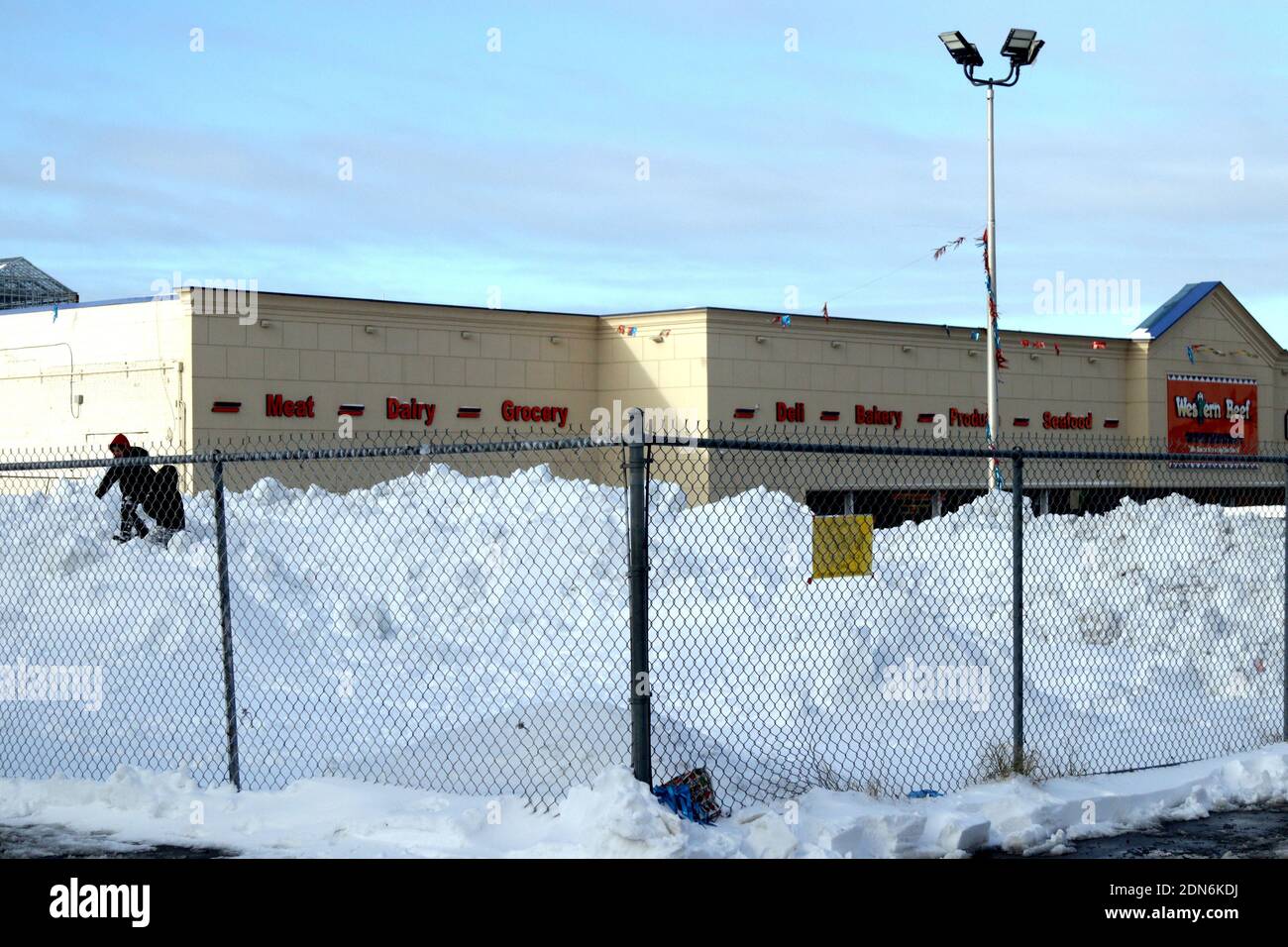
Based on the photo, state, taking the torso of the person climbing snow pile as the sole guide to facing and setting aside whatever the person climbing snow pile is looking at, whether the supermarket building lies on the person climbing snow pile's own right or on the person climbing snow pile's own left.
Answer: on the person climbing snow pile's own right

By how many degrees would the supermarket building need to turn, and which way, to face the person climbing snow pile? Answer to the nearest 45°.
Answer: approximately 45° to its right

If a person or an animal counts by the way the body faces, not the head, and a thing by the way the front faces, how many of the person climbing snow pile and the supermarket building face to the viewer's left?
1

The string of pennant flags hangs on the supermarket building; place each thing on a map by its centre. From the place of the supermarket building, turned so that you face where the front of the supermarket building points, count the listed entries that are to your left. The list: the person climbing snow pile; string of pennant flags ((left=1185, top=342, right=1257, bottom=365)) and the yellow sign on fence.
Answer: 1

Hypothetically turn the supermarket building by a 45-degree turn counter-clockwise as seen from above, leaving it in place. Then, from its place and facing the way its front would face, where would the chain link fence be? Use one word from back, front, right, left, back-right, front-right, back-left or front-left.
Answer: right

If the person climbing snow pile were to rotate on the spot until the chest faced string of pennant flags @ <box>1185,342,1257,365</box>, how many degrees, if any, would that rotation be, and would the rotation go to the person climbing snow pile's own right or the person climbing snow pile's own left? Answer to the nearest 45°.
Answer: approximately 135° to the person climbing snow pile's own right

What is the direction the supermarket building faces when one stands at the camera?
facing the viewer and to the right of the viewer

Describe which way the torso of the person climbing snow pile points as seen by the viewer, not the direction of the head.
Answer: to the viewer's left

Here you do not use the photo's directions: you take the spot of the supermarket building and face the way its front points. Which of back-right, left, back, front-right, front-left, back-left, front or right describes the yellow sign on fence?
front-right

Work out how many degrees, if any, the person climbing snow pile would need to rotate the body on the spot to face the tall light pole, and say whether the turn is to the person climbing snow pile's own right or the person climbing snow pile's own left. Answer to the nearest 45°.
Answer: approximately 135° to the person climbing snow pile's own right

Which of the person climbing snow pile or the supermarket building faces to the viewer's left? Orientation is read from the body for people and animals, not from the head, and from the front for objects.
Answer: the person climbing snow pile
